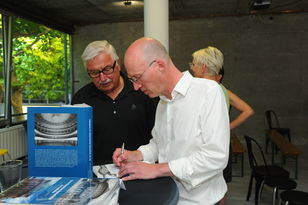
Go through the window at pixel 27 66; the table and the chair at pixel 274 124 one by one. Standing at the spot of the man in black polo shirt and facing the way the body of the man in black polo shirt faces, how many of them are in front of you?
1

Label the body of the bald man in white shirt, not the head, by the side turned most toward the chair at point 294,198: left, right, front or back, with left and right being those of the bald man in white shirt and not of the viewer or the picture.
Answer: back

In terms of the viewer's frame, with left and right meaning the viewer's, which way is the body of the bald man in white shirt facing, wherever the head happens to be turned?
facing the viewer and to the left of the viewer

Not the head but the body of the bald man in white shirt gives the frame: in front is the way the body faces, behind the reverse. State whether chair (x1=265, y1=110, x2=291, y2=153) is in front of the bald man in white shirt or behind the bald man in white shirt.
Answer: behind

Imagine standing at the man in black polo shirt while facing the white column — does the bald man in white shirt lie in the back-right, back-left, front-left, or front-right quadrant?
back-right

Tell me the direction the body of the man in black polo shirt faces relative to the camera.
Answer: toward the camera

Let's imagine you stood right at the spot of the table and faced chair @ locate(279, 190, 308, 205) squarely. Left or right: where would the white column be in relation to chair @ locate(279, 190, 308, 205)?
left

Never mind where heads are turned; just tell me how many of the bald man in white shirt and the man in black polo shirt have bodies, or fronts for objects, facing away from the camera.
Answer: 0
